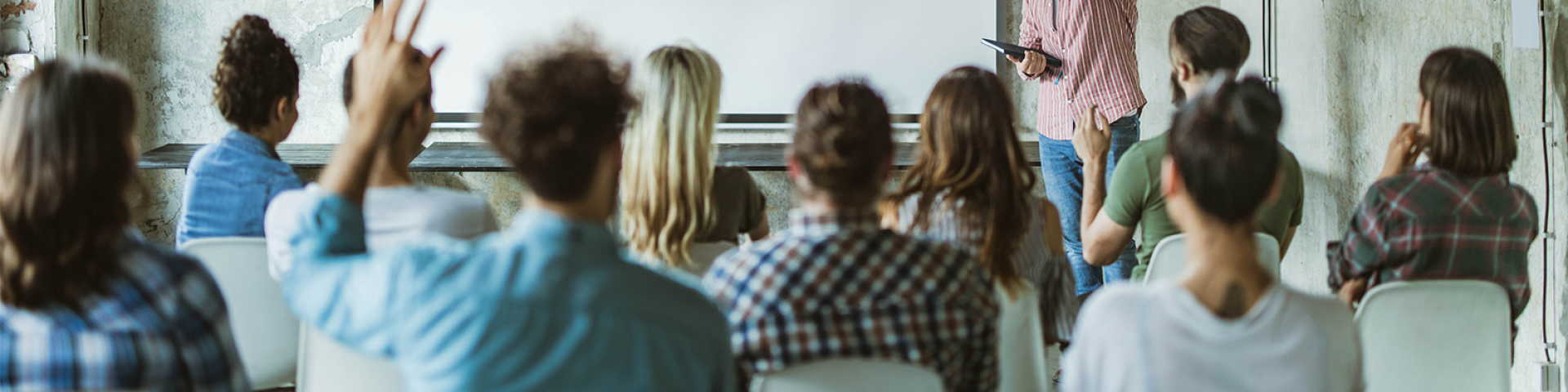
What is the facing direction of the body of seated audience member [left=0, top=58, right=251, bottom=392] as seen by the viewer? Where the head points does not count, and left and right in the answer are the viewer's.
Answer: facing away from the viewer and to the right of the viewer

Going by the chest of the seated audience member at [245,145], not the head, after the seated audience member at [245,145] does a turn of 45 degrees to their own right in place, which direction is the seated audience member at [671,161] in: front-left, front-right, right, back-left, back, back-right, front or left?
front-right

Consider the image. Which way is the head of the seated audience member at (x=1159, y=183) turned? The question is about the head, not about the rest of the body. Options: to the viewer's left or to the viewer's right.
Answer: to the viewer's left

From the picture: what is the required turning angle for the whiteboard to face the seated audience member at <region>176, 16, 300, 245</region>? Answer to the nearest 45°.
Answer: approximately 45° to its right

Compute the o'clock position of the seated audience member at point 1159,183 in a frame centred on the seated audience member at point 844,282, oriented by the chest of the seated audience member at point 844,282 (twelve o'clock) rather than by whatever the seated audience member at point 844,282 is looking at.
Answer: the seated audience member at point 1159,183 is roughly at 1 o'clock from the seated audience member at point 844,282.

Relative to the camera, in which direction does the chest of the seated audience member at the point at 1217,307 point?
away from the camera

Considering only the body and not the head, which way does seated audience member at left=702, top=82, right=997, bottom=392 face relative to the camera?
away from the camera

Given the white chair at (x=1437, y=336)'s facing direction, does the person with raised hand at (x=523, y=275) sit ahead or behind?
behind

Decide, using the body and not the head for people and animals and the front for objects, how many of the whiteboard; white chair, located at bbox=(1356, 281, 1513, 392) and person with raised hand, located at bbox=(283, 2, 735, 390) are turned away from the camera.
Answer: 2

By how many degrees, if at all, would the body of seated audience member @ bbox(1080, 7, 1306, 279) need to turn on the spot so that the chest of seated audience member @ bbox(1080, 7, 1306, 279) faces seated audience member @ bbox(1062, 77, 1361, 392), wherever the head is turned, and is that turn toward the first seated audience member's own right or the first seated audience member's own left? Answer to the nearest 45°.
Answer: approximately 135° to the first seated audience member's own left

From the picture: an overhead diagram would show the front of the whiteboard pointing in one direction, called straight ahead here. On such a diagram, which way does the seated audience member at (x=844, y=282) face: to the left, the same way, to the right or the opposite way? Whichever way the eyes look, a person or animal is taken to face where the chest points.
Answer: the opposite way

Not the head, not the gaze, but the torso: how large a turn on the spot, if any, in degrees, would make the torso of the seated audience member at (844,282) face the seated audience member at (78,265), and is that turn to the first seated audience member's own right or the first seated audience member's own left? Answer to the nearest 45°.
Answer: approximately 90° to the first seated audience member's own left

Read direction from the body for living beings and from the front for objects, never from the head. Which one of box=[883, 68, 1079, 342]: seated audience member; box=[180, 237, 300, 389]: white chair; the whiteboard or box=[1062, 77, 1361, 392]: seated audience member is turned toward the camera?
the whiteboard

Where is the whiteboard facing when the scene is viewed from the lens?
facing the viewer

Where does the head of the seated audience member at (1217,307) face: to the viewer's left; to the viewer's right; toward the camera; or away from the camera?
away from the camera
